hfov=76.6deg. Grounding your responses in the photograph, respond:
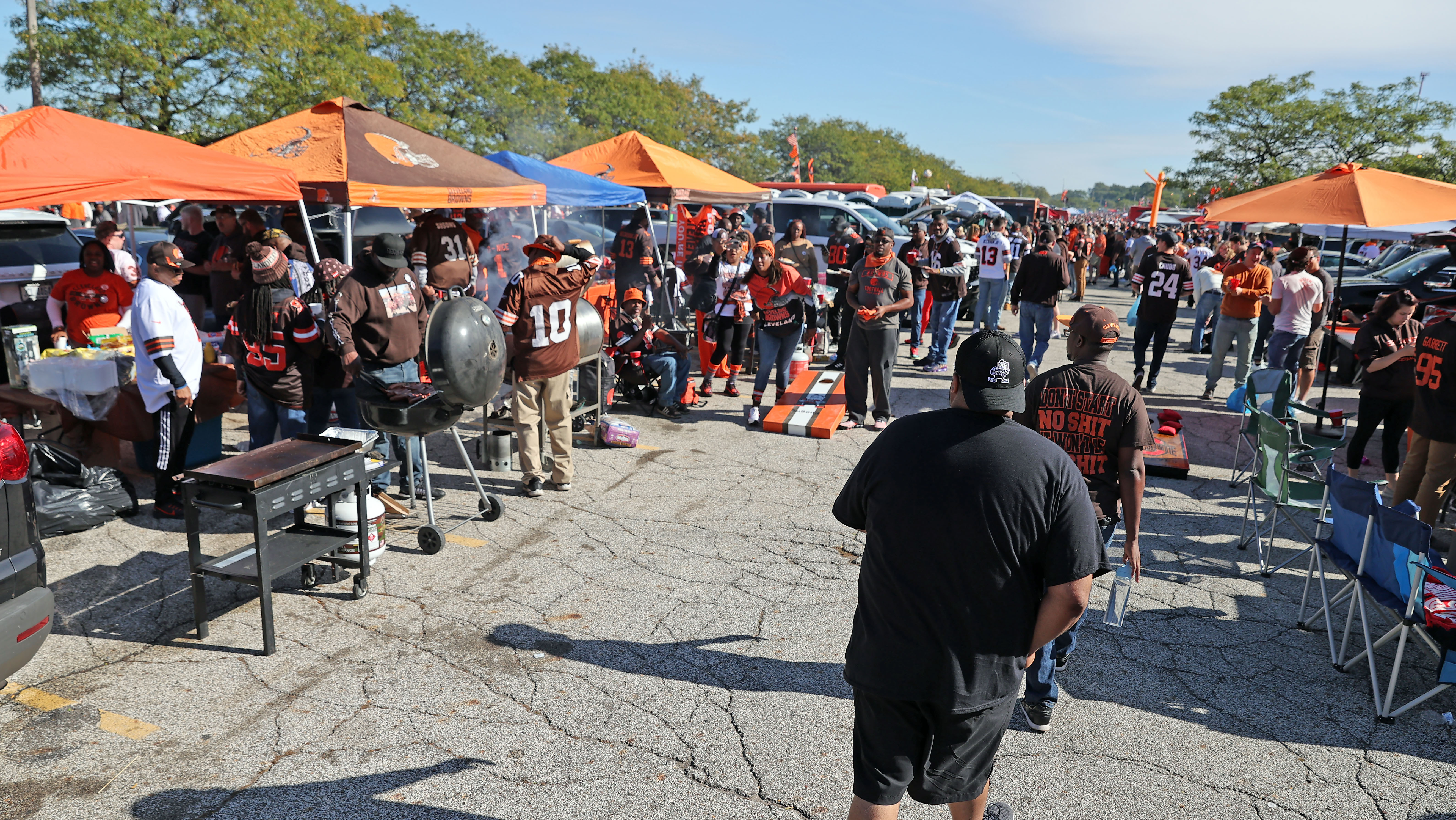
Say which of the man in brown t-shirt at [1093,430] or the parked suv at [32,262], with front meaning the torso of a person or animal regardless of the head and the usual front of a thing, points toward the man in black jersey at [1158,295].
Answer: the man in brown t-shirt

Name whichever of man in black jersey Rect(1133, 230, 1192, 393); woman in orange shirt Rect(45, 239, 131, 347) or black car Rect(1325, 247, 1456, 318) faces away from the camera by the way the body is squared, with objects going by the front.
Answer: the man in black jersey

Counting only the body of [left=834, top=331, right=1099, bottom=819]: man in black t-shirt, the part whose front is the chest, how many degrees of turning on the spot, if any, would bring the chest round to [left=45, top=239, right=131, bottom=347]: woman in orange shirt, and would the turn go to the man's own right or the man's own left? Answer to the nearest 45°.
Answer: approximately 45° to the man's own left

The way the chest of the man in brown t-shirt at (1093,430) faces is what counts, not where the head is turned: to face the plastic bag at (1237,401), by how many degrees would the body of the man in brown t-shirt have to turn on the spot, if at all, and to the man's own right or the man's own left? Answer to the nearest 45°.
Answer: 0° — they already face it

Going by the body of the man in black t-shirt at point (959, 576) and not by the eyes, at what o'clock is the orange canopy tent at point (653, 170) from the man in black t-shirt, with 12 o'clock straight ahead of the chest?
The orange canopy tent is roughly at 11 o'clock from the man in black t-shirt.

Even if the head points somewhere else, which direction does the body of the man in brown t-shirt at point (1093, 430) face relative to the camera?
away from the camera

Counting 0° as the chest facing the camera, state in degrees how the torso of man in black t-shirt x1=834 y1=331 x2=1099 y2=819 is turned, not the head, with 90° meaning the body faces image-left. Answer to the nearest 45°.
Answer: approximately 180°
